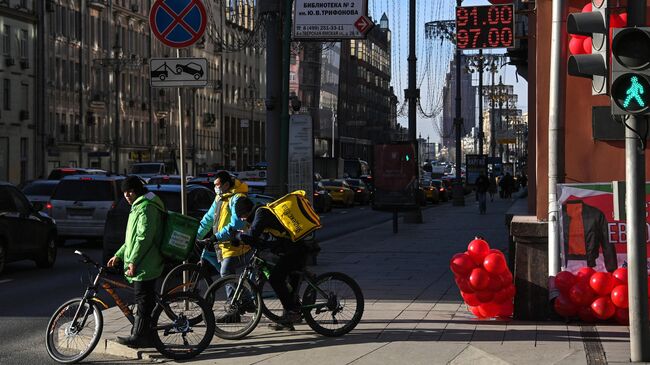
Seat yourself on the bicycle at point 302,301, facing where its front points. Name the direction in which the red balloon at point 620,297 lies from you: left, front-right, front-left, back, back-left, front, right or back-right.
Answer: back

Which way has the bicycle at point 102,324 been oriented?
to the viewer's left

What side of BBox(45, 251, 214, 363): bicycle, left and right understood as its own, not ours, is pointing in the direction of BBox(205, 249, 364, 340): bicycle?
back

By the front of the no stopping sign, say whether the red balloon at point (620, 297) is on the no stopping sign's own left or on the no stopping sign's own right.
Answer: on the no stopping sign's own left

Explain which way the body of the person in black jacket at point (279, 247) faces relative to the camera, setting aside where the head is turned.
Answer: to the viewer's left

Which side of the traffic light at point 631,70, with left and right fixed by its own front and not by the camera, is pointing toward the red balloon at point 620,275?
back

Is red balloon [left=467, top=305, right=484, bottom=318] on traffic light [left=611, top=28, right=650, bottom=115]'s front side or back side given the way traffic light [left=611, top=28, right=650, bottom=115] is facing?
on the back side

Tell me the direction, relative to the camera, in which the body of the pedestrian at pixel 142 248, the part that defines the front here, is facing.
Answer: to the viewer's left

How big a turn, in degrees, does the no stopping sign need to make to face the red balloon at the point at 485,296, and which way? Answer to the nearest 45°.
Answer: approximately 90° to its left

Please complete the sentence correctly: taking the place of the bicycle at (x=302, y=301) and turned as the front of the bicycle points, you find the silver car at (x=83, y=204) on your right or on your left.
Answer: on your right
